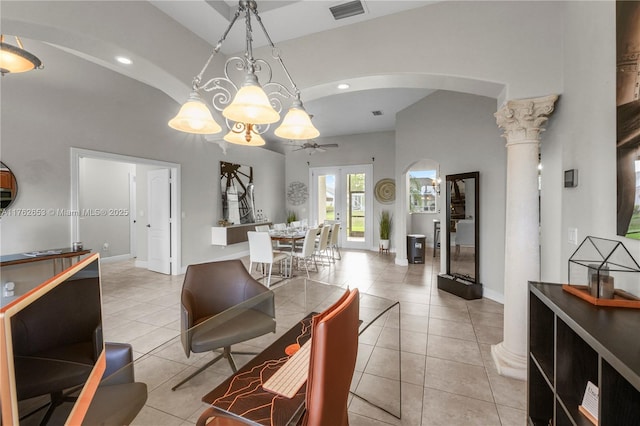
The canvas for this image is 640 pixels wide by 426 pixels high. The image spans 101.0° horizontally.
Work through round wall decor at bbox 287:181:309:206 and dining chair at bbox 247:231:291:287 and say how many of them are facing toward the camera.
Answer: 1

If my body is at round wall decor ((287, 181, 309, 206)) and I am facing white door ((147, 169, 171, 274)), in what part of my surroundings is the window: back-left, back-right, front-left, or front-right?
back-left

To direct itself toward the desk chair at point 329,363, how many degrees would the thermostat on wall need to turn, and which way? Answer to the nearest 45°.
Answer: approximately 45° to its left

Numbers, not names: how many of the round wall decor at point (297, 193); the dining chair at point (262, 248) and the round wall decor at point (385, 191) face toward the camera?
2

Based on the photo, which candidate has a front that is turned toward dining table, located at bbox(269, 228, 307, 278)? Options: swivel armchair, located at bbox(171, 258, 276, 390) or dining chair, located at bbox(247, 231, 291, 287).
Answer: dining chair, located at bbox(247, 231, 291, 287)
